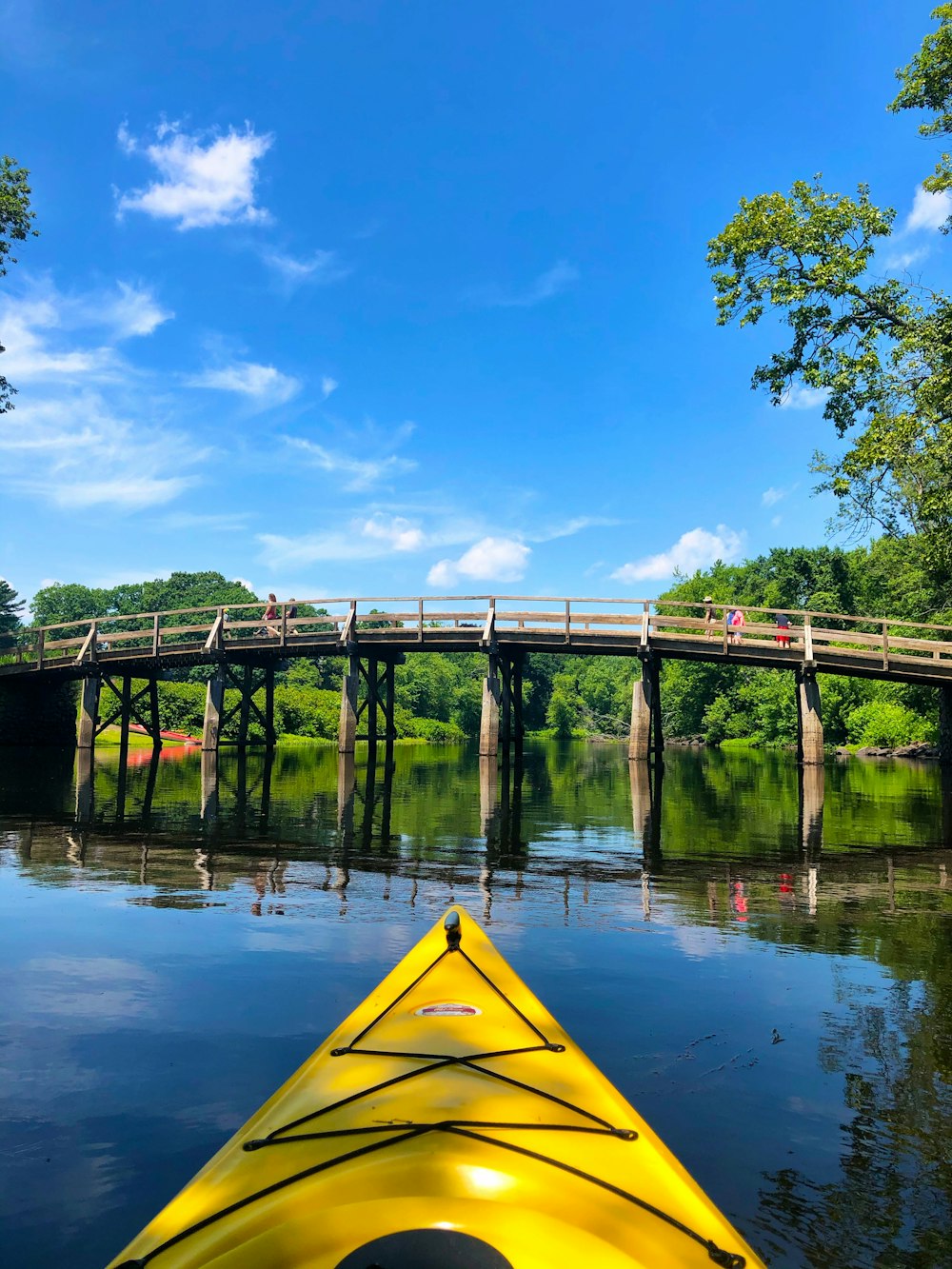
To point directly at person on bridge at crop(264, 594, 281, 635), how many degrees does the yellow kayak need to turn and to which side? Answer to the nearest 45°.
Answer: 0° — it already faces them

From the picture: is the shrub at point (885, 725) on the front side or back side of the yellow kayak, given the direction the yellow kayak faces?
on the front side

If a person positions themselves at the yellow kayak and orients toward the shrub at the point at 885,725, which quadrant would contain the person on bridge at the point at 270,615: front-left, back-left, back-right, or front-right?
front-left

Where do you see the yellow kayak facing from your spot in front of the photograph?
facing away from the viewer

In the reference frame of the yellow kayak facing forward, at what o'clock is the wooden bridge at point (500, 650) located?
The wooden bridge is roughly at 12 o'clock from the yellow kayak.
